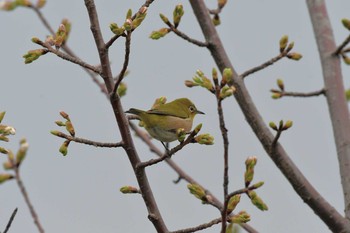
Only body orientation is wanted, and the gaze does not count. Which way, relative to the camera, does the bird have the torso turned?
to the viewer's right
